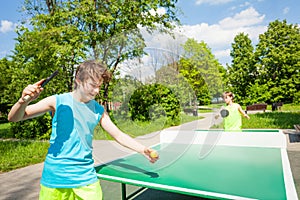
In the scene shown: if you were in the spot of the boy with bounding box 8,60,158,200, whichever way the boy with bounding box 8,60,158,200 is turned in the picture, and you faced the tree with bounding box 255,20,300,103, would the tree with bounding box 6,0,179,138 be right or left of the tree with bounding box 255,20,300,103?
left

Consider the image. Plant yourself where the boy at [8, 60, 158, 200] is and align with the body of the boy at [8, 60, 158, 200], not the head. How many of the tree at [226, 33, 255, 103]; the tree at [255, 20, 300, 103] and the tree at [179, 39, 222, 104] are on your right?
0

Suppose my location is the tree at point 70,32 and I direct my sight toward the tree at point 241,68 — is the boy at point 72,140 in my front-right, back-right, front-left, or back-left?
back-right

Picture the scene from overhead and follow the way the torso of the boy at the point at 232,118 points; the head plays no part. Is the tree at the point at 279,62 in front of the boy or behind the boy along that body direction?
behind

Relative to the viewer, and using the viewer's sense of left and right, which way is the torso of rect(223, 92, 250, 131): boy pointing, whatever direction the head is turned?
facing the viewer and to the left of the viewer

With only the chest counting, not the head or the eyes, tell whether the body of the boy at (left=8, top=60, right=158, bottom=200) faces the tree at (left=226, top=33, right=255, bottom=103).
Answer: no

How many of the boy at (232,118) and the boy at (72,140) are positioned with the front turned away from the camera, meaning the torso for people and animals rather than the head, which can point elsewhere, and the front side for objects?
0

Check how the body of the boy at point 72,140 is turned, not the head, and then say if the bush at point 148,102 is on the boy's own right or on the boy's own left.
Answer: on the boy's own left

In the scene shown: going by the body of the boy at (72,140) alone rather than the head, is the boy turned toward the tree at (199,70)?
no

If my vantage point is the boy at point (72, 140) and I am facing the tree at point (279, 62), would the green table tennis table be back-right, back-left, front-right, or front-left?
front-right

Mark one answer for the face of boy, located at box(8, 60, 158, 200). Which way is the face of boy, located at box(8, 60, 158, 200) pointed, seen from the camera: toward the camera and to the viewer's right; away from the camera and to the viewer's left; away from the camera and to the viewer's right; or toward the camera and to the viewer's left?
toward the camera and to the viewer's right

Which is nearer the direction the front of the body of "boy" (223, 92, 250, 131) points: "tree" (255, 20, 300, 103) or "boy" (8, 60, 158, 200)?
the boy

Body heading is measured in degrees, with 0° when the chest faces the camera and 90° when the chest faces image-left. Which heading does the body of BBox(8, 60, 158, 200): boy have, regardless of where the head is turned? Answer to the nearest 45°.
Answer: approximately 315°

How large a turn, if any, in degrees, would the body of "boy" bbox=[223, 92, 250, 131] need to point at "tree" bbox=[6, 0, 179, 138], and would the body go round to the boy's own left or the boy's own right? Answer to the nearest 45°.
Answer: approximately 45° to the boy's own right

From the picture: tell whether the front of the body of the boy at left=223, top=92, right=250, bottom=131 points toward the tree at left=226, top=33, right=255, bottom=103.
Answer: no
